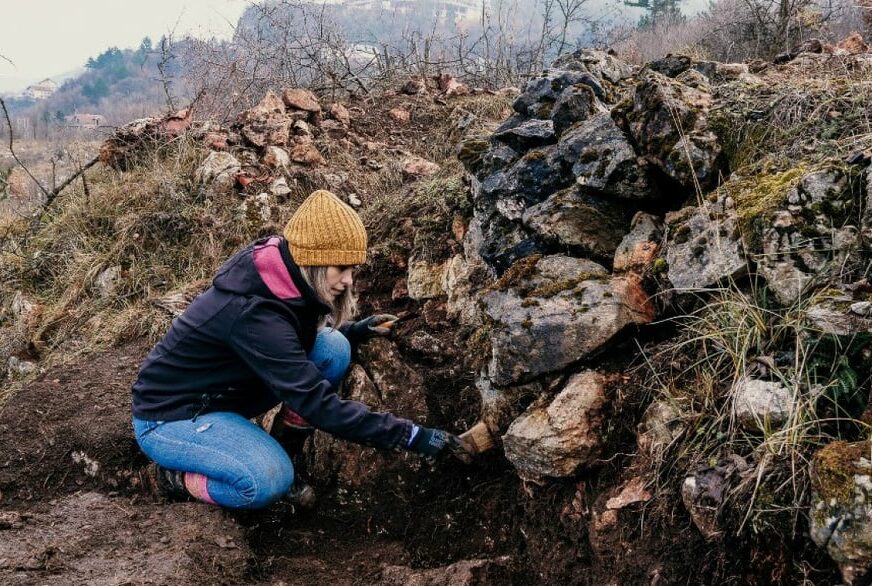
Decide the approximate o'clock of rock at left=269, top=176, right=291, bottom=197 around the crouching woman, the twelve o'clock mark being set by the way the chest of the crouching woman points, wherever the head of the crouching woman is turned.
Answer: The rock is roughly at 9 o'clock from the crouching woman.

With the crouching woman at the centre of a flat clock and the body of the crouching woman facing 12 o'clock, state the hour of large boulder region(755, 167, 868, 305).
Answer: The large boulder is roughly at 1 o'clock from the crouching woman.

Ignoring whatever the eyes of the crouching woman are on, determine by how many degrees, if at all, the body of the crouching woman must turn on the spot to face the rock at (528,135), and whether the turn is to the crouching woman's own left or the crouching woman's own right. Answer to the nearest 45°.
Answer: approximately 45° to the crouching woman's own left

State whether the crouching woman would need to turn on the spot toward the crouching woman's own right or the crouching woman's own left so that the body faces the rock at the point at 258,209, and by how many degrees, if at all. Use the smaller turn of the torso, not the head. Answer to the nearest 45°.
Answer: approximately 90° to the crouching woman's own left

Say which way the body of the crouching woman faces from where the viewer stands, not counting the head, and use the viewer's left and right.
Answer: facing to the right of the viewer

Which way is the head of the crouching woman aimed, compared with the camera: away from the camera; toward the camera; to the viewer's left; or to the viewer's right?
to the viewer's right

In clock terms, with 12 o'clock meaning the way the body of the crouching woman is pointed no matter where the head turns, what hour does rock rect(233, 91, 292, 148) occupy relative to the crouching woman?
The rock is roughly at 9 o'clock from the crouching woman.

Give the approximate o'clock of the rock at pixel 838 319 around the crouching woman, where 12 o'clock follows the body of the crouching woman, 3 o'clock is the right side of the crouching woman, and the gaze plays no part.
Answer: The rock is roughly at 1 o'clock from the crouching woman.

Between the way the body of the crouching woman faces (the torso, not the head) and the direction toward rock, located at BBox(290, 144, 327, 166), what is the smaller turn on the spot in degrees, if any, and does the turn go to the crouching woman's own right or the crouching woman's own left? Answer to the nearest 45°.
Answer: approximately 90° to the crouching woman's own left

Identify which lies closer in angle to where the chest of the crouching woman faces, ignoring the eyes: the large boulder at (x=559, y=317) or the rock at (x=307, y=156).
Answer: the large boulder
